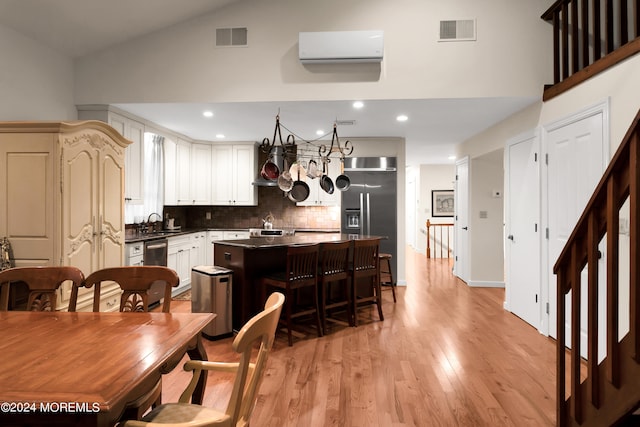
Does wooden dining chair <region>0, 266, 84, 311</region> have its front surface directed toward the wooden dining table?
yes

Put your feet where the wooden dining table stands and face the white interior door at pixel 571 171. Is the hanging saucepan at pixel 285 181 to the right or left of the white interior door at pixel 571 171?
left

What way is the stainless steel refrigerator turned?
toward the camera

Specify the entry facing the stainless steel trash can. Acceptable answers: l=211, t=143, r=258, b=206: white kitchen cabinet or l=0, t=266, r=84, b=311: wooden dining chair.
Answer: the white kitchen cabinet

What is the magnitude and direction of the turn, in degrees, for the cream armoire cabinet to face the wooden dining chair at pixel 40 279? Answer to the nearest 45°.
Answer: approximately 45° to its right

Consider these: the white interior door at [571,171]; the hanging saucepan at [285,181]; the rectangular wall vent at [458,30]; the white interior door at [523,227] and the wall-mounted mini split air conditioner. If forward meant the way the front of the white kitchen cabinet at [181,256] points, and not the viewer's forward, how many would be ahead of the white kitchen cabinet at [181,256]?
5

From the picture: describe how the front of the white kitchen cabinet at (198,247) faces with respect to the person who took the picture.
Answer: facing the viewer and to the right of the viewer

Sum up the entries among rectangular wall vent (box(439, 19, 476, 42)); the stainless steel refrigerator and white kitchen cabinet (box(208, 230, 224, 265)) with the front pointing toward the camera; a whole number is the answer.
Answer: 3

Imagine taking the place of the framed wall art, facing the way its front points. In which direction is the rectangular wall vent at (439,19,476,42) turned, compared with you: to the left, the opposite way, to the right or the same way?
the same way

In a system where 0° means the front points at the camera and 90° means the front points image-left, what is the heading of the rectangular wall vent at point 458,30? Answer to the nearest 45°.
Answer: approximately 0°

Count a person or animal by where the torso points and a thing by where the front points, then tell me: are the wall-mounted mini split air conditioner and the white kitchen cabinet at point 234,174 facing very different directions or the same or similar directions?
same or similar directions

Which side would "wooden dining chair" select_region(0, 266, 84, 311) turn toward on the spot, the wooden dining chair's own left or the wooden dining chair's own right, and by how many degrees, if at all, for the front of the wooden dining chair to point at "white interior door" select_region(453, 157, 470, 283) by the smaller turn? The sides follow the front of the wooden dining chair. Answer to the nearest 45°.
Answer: approximately 90° to the wooden dining chair's own left

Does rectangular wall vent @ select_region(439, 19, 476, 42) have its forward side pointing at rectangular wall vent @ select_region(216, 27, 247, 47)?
no

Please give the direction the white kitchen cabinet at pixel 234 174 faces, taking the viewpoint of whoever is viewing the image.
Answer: facing the viewer

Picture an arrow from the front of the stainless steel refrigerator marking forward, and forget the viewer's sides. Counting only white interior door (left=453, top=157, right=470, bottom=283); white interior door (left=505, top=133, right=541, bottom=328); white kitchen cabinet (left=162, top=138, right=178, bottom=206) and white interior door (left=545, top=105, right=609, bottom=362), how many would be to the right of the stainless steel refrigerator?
1

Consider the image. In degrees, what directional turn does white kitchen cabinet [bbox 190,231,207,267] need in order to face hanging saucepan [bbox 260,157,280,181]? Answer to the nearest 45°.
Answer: approximately 45° to its right
